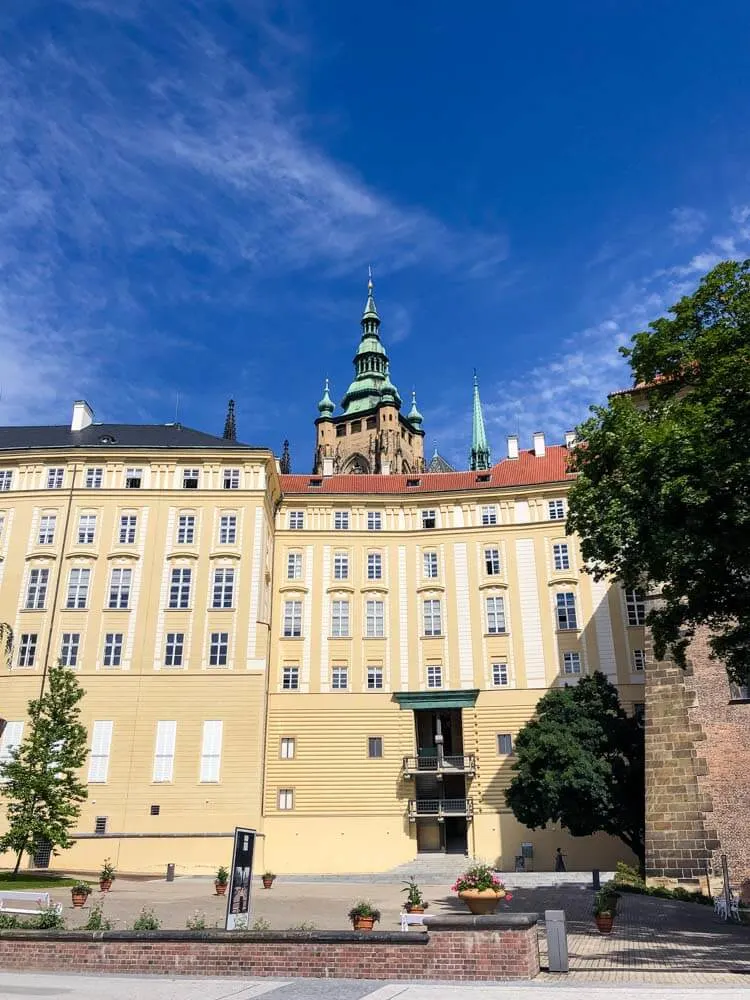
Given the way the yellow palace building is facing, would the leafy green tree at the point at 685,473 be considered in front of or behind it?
in front

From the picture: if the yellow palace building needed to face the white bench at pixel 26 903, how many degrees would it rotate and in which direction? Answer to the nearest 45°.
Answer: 0° — it already faces it

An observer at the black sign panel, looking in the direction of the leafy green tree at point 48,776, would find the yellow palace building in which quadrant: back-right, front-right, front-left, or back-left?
front-right

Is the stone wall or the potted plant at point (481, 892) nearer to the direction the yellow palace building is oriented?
the potted plant

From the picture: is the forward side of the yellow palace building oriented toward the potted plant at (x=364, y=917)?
yes

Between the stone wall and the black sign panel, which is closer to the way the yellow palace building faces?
the black sign panel

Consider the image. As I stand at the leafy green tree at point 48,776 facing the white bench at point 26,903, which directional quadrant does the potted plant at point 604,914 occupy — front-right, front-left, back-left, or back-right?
front-left

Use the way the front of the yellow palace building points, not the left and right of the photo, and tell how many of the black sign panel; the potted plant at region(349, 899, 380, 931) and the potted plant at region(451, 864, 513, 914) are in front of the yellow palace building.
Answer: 3

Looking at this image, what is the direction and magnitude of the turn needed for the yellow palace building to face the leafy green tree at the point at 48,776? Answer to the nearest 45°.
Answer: approximately 45° to its right

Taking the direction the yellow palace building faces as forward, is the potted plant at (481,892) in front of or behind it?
in front

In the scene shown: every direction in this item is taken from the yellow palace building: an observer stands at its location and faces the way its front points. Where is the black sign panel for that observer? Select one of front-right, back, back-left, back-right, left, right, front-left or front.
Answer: front

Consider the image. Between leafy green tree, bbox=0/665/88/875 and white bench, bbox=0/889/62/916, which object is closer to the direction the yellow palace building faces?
the white bench

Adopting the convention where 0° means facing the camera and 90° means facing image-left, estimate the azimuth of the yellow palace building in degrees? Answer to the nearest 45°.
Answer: approximately 0°

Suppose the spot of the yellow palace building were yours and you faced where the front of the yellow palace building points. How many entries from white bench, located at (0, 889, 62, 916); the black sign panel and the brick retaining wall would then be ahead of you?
3

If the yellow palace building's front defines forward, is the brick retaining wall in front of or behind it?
in front
